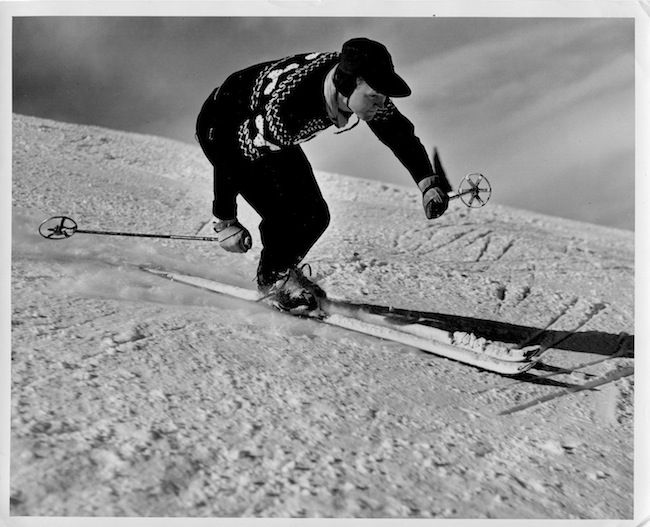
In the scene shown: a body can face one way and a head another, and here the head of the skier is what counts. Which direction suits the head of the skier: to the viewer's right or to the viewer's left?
to the viewer's right

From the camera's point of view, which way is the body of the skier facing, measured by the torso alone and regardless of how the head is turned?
to the viewer's right
